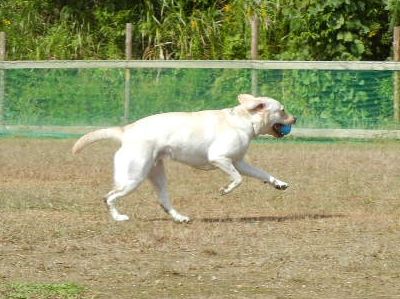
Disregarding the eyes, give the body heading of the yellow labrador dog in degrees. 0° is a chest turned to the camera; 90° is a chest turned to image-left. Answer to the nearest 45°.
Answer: approximately 270°

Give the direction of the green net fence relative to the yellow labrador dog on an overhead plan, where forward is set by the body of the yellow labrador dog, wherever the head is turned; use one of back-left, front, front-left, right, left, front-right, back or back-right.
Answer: left
